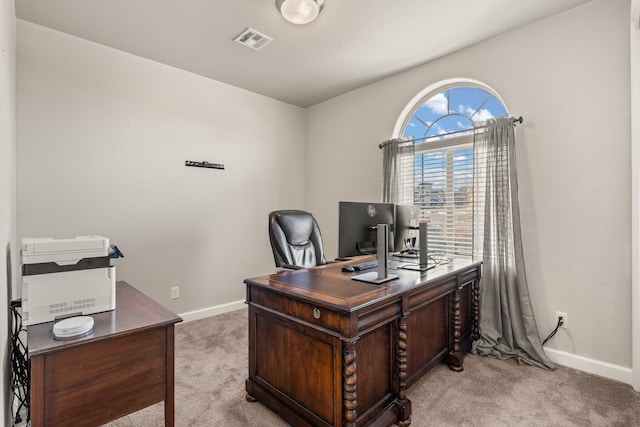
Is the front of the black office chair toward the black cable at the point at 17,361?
no

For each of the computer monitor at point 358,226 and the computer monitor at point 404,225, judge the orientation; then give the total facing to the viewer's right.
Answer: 0

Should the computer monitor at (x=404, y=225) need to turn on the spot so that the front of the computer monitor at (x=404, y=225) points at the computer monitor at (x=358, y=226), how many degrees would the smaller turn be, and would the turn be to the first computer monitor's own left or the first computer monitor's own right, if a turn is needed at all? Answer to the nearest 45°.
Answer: approximately 90° to the first computer monitor's own left

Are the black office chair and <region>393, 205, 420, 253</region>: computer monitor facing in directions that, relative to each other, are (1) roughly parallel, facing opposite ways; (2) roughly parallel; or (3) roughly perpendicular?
roughly parallel, facing opposite ways

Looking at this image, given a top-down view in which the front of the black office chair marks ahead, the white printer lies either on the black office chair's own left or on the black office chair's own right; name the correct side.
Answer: on the black office chair's own right

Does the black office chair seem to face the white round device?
no

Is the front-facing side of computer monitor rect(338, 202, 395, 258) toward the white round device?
no

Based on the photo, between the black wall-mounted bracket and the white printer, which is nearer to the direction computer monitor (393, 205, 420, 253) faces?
the black wall-mounted bracket

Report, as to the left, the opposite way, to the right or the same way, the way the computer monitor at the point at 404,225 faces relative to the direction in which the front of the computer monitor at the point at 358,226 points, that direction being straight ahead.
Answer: the same way

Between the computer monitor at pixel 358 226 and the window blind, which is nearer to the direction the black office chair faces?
the computer monitor

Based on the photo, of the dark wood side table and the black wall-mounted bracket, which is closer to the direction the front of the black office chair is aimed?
the dark wood side table

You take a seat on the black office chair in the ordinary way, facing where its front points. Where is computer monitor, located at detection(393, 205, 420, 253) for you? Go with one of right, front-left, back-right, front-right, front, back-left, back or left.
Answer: front

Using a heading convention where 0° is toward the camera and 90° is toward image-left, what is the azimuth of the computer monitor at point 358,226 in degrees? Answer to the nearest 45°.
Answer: approximately 135°

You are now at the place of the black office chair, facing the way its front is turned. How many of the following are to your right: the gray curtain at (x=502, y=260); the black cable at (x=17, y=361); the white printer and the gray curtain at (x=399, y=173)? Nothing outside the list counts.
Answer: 2

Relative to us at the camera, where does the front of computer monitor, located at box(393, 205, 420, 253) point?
facing away from the viewer and to the left of the viewer

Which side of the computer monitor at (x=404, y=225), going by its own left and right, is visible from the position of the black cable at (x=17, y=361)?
left

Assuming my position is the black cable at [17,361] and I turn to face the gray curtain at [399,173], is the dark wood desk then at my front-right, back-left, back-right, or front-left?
front-right
